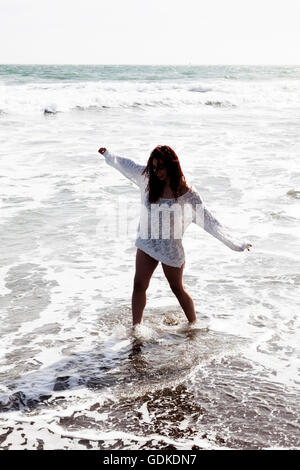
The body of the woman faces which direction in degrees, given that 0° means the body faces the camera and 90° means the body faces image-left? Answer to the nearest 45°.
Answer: approximately 0°
